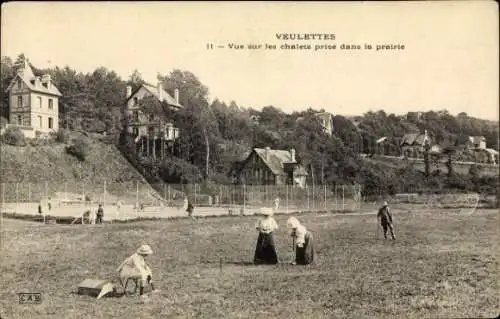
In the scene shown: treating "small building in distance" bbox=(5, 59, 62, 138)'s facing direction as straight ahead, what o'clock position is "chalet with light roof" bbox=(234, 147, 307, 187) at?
The chalet with light roof is roughly at 11 o'clock from the small building in distance.

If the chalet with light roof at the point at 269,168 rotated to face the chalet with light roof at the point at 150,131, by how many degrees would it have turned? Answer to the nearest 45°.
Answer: approximately 135° to its right

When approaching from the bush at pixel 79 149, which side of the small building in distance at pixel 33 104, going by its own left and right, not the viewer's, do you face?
left
